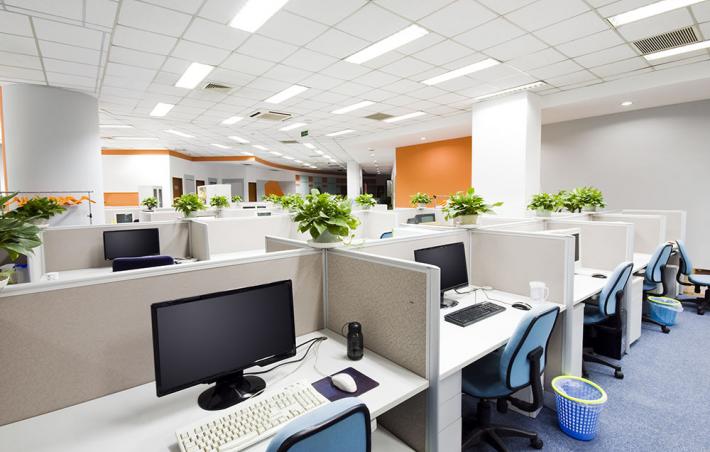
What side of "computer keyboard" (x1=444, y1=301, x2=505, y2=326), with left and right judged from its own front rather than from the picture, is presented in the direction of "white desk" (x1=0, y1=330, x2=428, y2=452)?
right

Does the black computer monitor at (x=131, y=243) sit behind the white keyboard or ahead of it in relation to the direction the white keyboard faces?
behind

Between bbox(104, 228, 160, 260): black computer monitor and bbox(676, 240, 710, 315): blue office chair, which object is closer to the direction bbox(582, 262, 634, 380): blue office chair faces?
the black computer monitor
